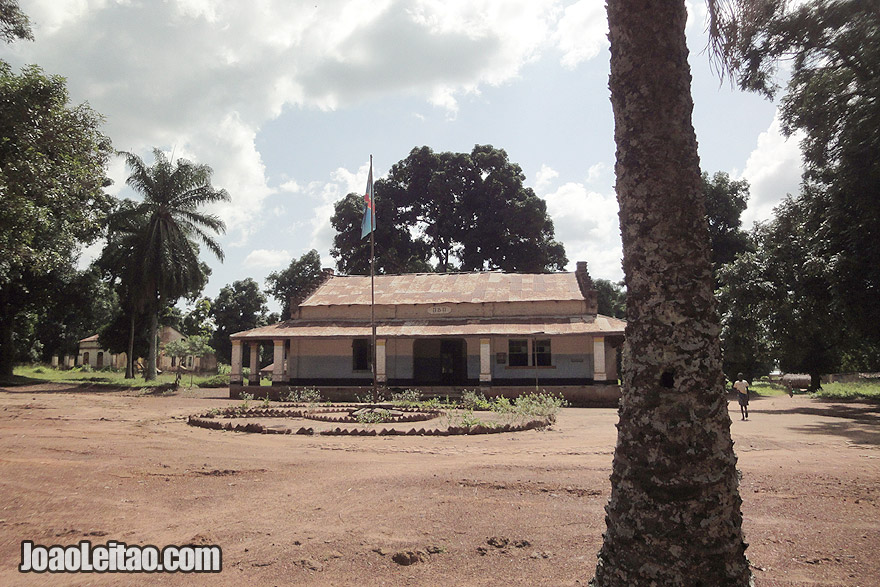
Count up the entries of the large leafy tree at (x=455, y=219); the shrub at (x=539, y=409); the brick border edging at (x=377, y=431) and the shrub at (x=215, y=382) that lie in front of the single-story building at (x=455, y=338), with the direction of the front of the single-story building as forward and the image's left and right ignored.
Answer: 2

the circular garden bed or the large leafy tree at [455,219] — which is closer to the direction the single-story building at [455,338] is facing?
the circular garden bed

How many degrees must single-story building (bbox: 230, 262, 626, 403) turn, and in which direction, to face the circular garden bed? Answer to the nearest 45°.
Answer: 0° — it already faces it

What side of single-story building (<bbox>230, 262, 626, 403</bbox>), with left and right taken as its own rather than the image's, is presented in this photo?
front

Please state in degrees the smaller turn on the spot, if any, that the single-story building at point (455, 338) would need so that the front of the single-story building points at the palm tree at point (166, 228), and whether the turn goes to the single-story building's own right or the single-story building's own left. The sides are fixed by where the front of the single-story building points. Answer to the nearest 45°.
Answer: approximately 135° to the single-story building's own right

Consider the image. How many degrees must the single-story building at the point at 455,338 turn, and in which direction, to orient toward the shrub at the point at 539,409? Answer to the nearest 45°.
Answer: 0° — it already faces it

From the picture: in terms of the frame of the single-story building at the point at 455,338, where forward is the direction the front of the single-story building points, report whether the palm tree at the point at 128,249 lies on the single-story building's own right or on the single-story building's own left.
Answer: on the single-story building's own right

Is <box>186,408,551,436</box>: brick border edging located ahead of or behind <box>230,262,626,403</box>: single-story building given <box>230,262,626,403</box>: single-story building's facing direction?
ahead
